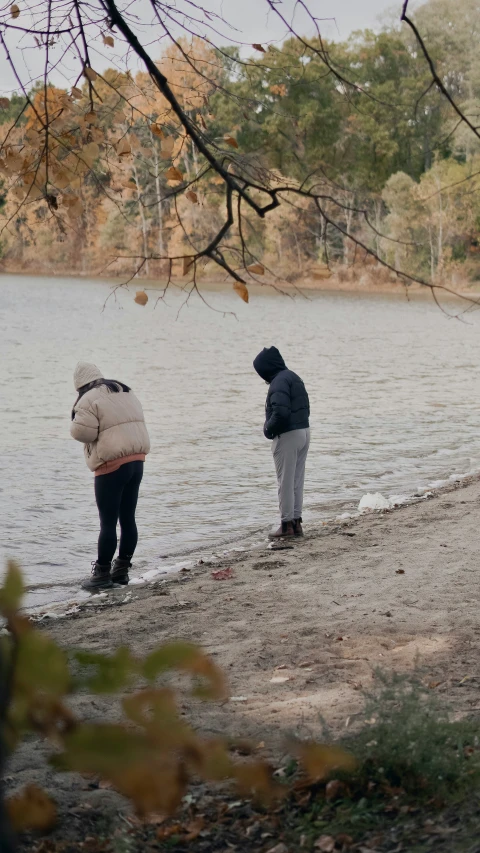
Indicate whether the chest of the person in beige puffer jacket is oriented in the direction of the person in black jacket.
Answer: no

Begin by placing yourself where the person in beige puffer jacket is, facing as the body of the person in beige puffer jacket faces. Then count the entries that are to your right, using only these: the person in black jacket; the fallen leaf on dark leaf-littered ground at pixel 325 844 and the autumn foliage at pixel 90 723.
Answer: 1

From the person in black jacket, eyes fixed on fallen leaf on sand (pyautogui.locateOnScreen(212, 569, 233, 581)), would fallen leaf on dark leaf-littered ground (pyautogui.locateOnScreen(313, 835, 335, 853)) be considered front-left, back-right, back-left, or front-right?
front-left

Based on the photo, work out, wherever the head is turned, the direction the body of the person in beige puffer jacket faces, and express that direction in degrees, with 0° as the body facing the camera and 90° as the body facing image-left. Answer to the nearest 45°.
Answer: approximately 135°

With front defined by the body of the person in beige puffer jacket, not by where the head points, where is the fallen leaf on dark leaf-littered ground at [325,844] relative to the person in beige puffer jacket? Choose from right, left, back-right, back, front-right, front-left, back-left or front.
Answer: back-left

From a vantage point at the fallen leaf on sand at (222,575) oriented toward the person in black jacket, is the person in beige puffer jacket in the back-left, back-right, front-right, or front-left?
back-left

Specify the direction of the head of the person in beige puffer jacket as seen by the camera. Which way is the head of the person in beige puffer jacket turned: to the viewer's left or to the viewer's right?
to the viewer's left

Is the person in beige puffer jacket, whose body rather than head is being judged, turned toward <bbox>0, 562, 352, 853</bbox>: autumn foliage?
no
